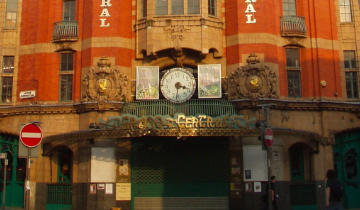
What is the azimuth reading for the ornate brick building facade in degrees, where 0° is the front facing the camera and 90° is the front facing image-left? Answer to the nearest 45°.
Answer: approximately 0°

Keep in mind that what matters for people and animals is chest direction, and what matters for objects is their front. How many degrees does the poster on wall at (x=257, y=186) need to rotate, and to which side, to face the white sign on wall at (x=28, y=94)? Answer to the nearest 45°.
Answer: approximately 90° to its right

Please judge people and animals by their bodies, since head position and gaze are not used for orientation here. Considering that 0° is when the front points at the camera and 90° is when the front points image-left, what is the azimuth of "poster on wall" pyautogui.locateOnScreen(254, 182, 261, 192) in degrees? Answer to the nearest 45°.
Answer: approximately 0°

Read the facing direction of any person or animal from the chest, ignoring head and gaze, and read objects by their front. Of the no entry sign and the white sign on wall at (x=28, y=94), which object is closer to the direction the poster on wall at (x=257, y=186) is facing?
the no entry sign

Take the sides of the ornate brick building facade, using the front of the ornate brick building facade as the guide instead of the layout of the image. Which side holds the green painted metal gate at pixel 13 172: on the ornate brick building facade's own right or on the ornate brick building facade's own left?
on the ornate brick building facade's own right

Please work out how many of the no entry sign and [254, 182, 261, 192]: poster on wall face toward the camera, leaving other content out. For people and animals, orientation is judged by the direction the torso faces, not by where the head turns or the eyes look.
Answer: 2

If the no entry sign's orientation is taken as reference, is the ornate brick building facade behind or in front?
behind
